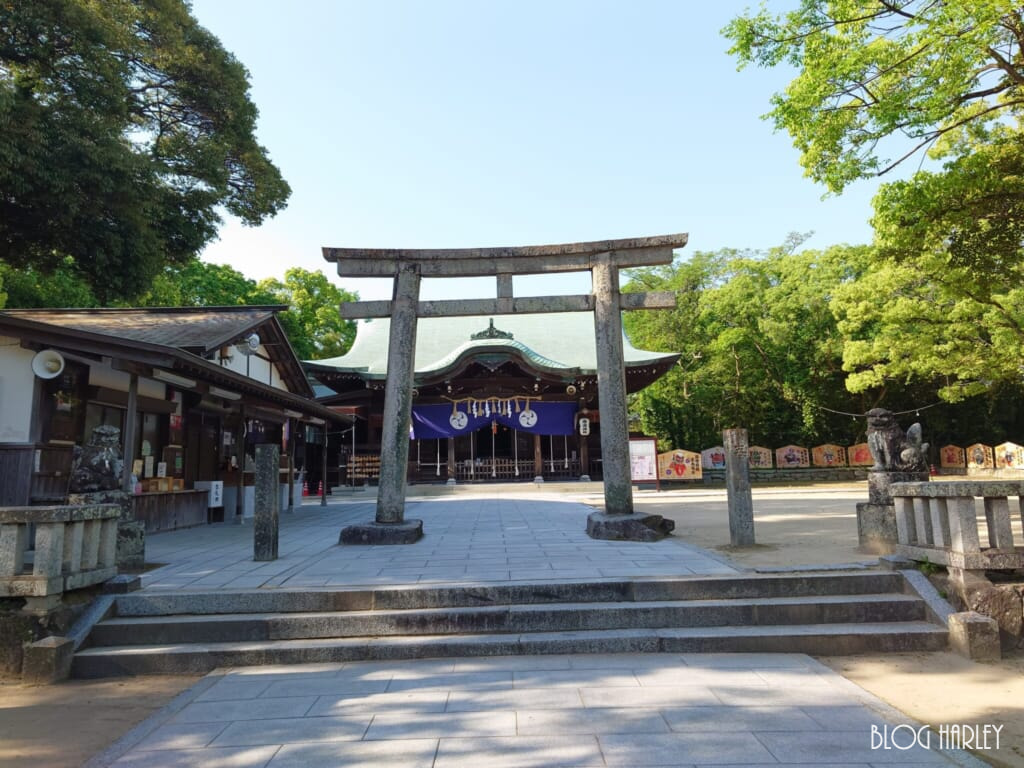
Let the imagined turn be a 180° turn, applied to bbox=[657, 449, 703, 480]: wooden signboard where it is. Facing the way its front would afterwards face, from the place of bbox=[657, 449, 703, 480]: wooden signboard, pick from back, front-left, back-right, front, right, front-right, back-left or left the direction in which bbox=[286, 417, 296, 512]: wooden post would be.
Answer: back-left

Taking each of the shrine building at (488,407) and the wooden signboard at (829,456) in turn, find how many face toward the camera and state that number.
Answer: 2

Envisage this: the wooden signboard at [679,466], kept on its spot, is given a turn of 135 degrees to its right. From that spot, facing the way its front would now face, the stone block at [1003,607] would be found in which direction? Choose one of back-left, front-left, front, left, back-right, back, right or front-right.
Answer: back-left

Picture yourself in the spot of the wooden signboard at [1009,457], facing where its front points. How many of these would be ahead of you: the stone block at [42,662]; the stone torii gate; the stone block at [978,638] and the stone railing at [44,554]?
4

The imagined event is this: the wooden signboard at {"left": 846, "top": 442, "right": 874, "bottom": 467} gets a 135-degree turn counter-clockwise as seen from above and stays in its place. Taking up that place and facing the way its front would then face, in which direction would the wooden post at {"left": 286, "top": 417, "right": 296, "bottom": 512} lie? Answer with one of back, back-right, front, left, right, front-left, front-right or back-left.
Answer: back

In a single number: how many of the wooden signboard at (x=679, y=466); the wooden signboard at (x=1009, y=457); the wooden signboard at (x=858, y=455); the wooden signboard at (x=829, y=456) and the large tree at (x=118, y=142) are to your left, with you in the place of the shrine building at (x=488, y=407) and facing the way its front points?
4

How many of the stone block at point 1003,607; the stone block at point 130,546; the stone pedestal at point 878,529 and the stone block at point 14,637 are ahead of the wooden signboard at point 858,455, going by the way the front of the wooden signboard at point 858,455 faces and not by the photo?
4

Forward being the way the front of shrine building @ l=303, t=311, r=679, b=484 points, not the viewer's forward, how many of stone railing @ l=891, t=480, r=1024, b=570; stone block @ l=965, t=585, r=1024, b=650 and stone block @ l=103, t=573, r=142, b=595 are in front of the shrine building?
3

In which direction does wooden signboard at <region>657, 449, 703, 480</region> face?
toward the camera

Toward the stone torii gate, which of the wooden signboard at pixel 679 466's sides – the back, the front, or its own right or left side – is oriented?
front

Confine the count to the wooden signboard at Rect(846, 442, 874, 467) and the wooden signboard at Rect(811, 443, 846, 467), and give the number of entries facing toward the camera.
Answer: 2

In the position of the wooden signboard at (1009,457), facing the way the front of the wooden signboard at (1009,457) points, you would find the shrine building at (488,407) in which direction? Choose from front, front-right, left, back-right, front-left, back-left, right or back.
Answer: front-right

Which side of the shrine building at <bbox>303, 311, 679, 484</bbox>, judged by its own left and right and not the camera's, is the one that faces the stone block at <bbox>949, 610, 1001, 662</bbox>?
front

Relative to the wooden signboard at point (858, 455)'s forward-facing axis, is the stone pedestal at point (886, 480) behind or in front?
in front

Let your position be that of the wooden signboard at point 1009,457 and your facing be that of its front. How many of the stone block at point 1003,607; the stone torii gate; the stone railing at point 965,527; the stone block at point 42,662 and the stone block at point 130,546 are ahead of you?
5

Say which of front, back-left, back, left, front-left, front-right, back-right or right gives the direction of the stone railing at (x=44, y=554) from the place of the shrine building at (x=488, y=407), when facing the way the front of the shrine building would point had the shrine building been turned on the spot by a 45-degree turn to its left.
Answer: front-right

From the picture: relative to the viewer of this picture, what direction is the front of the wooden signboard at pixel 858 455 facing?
facing the viewer

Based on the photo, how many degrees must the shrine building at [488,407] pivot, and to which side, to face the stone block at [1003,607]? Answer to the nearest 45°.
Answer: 0° — it already faces it

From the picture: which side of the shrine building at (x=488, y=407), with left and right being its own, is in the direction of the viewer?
front
